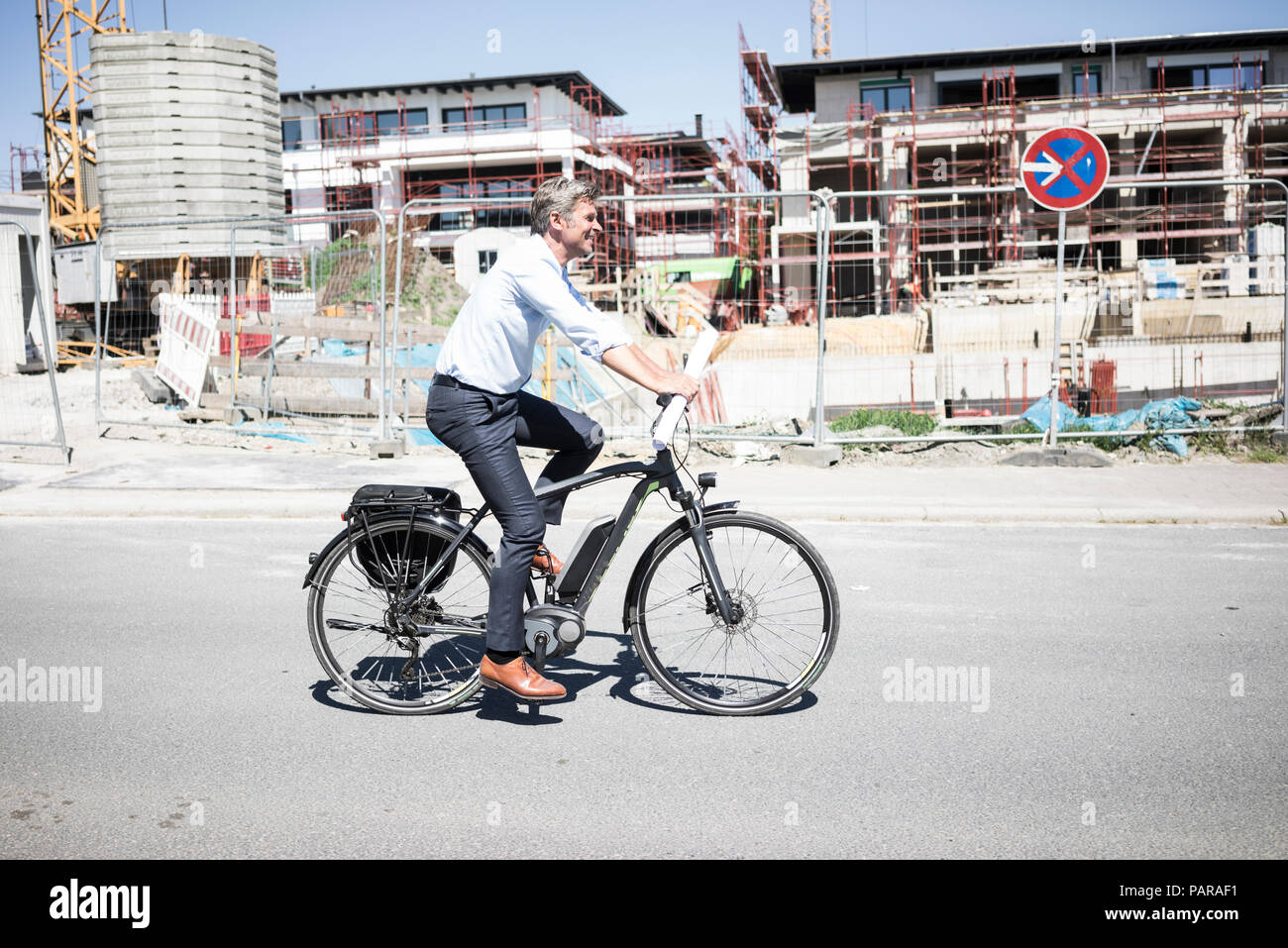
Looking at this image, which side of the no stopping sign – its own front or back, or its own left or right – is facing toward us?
front

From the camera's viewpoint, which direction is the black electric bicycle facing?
to the viewer's right

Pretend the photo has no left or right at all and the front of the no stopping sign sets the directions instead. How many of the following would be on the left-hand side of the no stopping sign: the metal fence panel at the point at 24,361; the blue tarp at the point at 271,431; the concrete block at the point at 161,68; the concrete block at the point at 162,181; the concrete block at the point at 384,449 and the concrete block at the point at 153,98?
0

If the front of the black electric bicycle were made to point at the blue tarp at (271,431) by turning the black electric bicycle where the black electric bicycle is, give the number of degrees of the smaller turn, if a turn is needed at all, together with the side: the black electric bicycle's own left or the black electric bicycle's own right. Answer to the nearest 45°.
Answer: approximately 90° to the black electric bicycle's own left

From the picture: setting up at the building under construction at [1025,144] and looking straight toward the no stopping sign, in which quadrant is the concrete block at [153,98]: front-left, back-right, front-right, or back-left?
front-right

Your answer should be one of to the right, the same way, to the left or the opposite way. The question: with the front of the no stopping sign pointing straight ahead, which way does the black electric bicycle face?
to the left

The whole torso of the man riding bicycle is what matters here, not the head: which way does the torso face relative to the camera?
to the viewer's right

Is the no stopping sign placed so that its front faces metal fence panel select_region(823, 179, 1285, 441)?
no

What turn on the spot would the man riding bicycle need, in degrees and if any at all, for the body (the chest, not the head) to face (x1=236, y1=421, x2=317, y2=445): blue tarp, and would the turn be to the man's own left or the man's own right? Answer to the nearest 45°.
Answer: approximately 90° to the man's own left

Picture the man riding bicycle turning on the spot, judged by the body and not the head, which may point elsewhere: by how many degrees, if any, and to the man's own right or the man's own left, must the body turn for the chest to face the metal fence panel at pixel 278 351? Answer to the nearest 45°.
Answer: approximately 90° to the man's own left

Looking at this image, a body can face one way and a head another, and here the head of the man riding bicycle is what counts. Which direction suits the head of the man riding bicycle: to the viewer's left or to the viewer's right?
to the viewer's right

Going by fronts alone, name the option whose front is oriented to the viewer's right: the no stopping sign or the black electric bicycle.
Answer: the black electric bicycle
